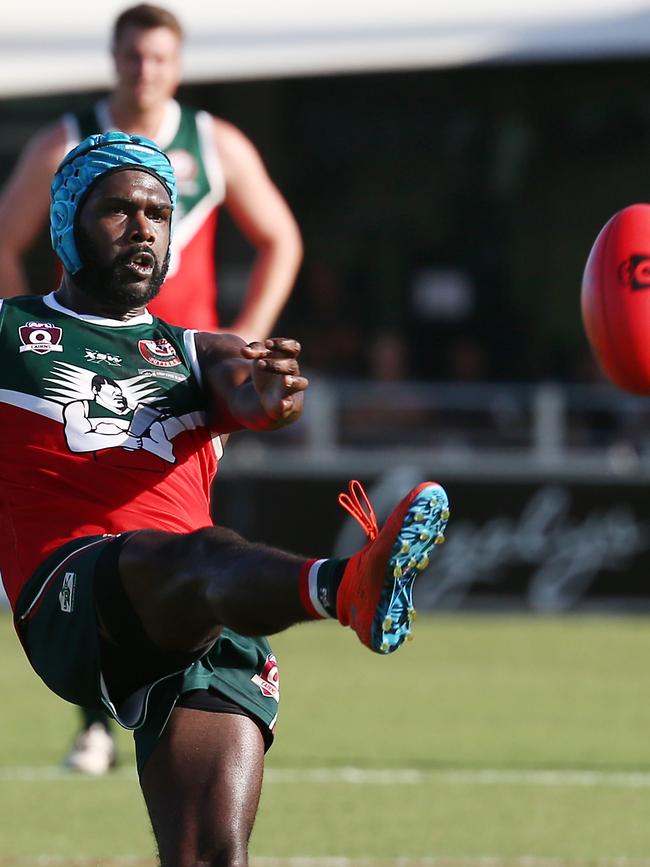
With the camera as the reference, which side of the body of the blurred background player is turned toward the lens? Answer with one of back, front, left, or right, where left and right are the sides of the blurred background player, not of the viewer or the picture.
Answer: front

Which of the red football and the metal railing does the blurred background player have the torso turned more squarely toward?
the red football

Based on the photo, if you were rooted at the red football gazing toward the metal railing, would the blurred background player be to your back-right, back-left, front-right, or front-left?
front-left

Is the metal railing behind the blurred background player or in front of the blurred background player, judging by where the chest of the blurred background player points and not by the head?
behind

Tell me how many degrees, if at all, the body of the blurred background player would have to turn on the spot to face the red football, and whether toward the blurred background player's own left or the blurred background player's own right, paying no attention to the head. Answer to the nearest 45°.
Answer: approximately 45° to the blurred background player's own left

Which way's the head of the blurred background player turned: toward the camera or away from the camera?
toward the camera
